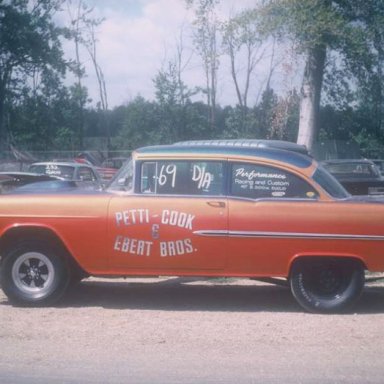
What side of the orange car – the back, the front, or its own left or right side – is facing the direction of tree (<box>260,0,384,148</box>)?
right

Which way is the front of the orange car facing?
to the viewer's left

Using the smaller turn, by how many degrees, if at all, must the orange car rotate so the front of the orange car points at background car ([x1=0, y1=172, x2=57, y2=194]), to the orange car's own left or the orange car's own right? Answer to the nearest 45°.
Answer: approximately 45° to the orange car's own right

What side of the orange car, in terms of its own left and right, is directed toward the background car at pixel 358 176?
right

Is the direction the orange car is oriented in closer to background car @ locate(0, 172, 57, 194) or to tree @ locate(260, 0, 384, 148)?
the background car

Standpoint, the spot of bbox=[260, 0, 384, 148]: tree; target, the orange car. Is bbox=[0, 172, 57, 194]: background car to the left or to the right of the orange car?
right
